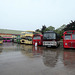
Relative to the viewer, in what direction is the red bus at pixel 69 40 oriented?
toward the camera
